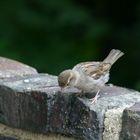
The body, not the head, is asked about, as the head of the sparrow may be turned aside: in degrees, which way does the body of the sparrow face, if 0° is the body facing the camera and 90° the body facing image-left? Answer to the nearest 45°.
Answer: approximately 90°
